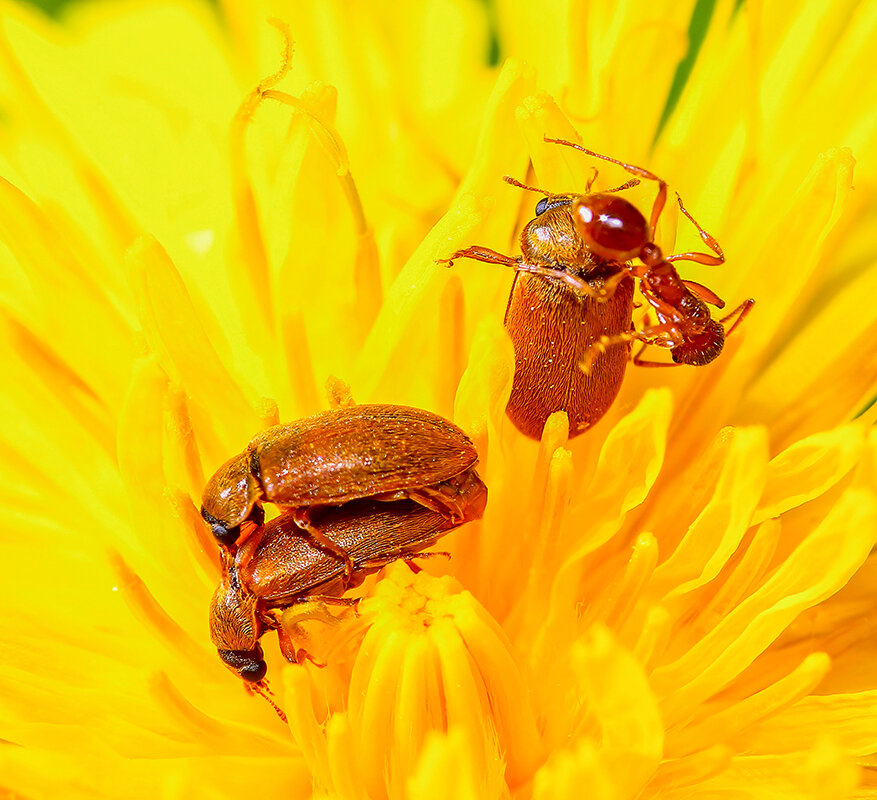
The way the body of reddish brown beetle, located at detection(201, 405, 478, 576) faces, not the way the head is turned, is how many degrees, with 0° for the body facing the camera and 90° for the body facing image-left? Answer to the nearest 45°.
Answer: approximately 90°

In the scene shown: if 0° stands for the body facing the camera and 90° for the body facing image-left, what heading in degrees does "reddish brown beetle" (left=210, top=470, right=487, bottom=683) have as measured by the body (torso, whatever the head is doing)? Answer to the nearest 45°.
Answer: approximately 45°
